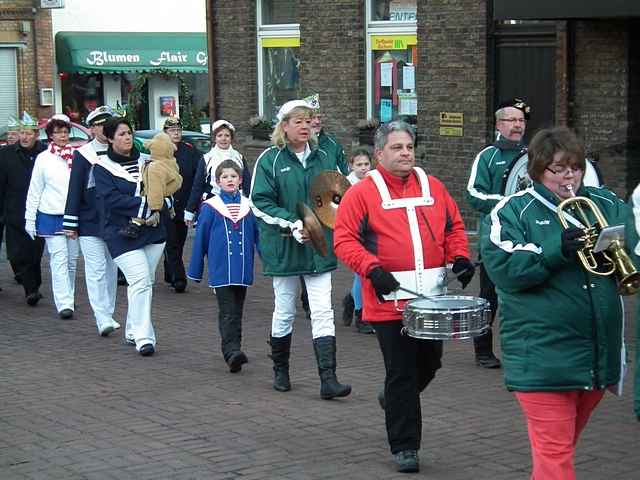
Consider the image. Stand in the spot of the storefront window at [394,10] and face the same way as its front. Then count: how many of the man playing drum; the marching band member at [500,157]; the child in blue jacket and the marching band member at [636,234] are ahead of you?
4

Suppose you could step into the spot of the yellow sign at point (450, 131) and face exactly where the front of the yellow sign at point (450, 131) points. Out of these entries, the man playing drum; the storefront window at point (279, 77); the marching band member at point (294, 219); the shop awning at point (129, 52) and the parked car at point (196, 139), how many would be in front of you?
2

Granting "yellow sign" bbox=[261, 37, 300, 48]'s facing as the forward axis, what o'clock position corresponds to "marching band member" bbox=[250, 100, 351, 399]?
The marching band member is roughly at 12 o'clock from the yellow sign.

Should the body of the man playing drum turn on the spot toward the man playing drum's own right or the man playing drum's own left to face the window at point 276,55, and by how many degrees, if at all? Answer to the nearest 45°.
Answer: approximately 135° to the man playing drum's own left

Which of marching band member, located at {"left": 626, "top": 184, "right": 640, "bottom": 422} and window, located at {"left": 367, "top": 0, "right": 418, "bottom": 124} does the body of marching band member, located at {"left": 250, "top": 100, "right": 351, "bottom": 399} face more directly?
the marching band member

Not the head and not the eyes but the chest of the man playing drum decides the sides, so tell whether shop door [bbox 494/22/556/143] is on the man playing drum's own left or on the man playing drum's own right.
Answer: on the man playing drum's own left

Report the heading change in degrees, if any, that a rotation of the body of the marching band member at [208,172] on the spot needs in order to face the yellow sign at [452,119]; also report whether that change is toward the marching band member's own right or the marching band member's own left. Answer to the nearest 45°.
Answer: approximately 135° to the marching band member's own left

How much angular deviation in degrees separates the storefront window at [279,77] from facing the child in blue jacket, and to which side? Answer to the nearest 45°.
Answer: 0° — it already faces them

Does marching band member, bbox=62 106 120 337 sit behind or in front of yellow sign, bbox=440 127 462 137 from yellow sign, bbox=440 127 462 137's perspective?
in front
